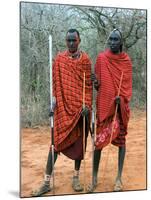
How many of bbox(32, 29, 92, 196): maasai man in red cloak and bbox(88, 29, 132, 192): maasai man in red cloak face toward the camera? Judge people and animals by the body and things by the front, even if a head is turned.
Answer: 2

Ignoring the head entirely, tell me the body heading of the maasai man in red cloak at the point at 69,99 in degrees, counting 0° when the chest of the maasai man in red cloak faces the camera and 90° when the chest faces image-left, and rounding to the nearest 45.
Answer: approximately 0°

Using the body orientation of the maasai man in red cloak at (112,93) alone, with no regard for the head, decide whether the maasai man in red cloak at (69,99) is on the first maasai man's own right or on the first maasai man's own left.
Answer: on the first maasai man's own right

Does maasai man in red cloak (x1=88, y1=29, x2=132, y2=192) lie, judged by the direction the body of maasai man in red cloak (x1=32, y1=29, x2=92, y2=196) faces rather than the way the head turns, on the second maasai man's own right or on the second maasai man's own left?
on the second maasai man's own left

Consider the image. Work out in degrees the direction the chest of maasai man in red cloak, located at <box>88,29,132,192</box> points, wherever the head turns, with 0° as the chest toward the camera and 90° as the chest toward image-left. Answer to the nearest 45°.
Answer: approximately 0°
